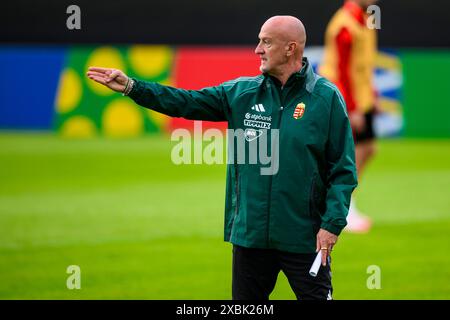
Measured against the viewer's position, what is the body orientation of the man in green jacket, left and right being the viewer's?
facing the viewer and to the left of the viewer

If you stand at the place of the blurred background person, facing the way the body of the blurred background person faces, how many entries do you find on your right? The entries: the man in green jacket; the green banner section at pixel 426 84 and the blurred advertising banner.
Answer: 1

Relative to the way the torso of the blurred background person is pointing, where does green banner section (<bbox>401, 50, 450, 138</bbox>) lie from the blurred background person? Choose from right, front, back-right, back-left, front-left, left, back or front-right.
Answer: left

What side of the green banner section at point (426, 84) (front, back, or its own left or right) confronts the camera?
front

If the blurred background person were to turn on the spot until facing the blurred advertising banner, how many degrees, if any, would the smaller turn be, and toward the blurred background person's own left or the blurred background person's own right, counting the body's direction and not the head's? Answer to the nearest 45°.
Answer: approximately 135° to the blurred background person's own left

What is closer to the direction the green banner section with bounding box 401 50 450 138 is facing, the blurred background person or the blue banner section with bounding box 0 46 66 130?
the blurred background person

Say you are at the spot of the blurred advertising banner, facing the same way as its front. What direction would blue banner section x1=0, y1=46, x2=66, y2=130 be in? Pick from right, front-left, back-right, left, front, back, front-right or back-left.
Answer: right

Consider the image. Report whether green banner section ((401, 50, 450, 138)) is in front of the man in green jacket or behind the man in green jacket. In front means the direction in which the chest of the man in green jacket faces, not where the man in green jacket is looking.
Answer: behind

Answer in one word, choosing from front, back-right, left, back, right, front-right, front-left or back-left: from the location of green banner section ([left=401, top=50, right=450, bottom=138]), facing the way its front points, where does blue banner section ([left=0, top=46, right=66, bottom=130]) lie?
right

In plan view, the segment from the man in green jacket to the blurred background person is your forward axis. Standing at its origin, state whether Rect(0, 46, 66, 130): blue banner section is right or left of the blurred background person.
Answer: left

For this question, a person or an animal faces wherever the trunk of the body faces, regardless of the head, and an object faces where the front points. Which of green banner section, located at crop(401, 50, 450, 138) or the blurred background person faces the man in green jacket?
the green banner section

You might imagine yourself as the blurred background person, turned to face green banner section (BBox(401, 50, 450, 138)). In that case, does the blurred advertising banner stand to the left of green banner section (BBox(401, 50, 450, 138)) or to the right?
left

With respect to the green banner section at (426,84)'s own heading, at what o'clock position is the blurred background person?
The blurred background person is roughly at 12 o'clock from the green banner section.

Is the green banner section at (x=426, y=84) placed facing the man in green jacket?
yes

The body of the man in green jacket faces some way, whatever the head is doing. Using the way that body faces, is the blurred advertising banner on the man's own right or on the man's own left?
on the man's own right

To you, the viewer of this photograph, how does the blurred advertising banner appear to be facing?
facing the viewer

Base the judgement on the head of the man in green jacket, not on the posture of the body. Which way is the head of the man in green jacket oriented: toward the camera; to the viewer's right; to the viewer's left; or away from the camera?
to the viewer's left
